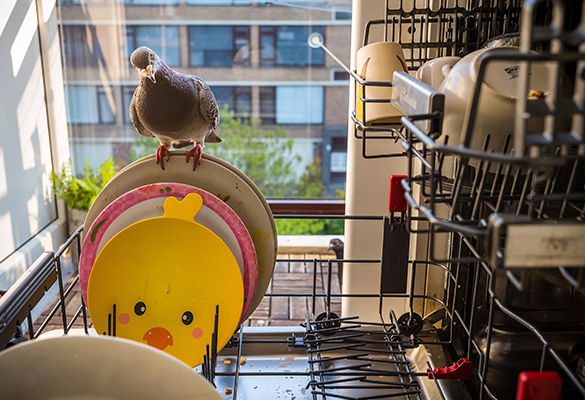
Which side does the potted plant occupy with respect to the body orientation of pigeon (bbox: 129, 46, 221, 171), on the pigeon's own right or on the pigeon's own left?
on the pigeon's own right

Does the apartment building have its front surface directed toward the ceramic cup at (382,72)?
yes

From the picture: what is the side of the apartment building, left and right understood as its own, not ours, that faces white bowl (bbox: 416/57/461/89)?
front

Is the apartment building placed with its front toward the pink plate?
yes

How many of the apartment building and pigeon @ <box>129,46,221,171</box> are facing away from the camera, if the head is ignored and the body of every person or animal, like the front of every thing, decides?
0

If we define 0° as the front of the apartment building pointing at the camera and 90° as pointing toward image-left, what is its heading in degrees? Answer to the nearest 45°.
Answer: approximately 0°

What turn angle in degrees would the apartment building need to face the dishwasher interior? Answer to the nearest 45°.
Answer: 0° — it already faces it
